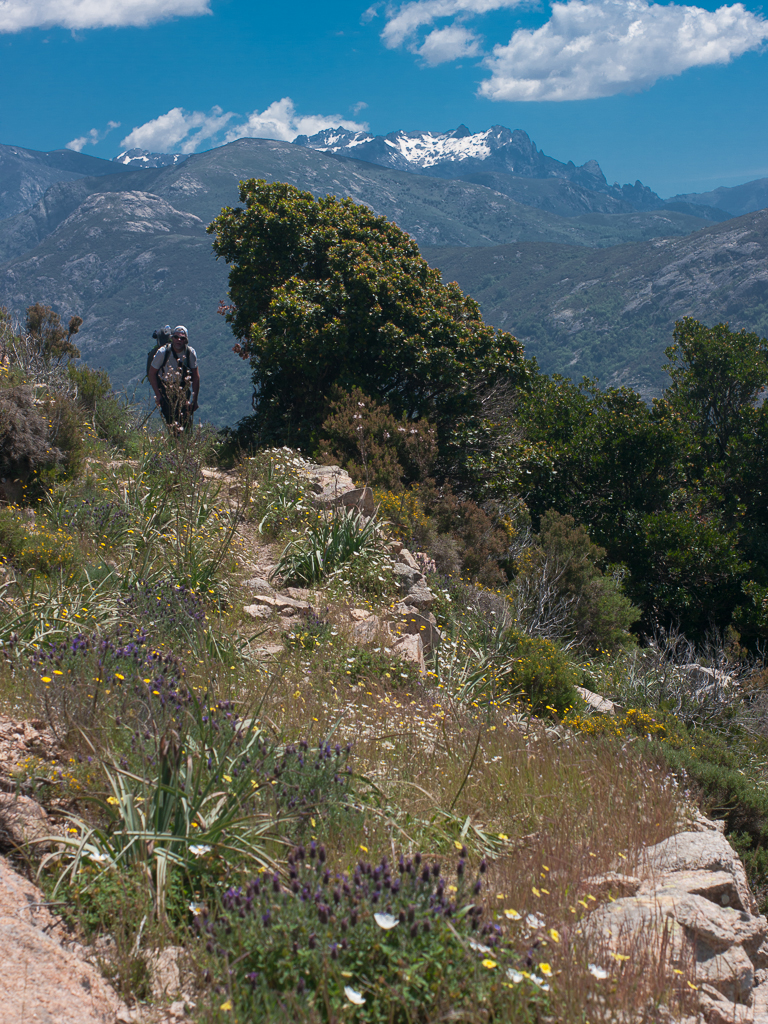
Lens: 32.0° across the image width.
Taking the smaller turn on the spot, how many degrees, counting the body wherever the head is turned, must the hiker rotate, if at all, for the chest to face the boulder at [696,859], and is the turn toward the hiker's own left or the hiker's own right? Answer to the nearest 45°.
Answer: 0° — they already face it

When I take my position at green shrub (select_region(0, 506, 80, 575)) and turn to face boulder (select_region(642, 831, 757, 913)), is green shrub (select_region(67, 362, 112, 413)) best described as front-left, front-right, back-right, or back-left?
back-left

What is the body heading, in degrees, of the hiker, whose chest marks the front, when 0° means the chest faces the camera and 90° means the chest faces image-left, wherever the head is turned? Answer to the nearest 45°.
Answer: approximately 0°

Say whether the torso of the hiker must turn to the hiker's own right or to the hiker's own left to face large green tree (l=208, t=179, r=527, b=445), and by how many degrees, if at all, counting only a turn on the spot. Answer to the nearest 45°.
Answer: approximately 135° to the hiker's own left

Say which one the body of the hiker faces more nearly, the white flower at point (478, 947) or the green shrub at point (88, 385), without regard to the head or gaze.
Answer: the white flower

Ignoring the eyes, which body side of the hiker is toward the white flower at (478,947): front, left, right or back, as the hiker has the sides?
front

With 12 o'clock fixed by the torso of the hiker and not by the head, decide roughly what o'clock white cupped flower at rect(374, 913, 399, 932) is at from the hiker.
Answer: The white cupped flower is roughly at 12 o'clock from the hiker.

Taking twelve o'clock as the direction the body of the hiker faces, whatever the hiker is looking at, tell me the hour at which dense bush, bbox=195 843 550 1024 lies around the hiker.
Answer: The dense bush is roughly at 12 o'clock from the hiker.

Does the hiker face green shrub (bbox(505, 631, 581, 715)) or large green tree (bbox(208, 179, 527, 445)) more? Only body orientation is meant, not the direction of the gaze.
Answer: the green shrub
